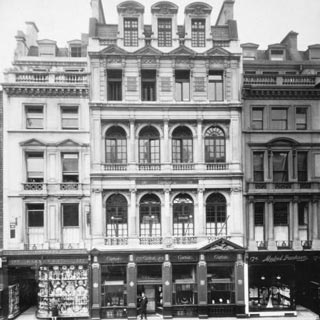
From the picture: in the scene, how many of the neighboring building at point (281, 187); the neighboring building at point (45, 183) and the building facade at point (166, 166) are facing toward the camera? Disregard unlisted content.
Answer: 3

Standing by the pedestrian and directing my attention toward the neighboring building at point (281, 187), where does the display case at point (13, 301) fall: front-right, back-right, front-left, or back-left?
back-left

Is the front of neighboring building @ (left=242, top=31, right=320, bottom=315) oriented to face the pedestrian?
no

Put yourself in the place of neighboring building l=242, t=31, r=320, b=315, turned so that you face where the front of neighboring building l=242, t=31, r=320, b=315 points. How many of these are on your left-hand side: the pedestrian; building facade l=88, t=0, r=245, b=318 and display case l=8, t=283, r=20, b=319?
0

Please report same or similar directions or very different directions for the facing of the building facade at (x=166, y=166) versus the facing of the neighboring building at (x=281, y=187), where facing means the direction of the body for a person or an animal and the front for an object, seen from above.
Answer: same or similar directions

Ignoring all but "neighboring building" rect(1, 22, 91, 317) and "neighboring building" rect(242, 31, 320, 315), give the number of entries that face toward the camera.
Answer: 2

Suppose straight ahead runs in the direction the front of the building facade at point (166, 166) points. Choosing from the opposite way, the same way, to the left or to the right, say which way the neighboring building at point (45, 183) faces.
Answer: the same way

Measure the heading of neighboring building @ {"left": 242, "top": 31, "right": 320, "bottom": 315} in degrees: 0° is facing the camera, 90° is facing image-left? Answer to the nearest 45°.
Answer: approximately 0°

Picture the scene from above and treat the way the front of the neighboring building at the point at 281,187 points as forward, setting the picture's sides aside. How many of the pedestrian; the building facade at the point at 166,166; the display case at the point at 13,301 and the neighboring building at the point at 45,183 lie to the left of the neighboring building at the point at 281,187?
0

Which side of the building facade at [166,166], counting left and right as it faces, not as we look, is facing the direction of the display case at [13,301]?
right

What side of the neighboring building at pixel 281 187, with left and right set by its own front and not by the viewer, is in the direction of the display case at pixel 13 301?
right

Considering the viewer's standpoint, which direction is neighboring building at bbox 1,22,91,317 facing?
facing the viewer

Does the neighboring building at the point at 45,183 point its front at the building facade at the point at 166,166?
no

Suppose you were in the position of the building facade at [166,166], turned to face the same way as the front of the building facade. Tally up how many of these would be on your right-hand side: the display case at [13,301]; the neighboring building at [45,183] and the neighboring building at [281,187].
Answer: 2
